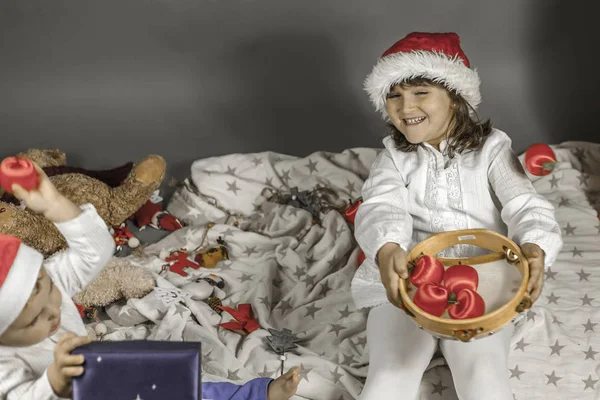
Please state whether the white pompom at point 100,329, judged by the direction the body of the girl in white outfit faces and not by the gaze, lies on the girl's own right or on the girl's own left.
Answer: on the girl's own right

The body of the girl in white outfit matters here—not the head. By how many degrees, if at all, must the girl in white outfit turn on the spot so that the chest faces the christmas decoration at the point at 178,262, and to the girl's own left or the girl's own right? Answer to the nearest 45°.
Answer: approximately 90° to the girl's own right

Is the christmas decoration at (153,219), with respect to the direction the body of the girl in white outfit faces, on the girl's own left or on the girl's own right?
on the girl's own right

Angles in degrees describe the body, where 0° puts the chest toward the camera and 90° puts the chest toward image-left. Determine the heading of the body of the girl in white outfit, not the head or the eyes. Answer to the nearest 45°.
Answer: approximately 0°

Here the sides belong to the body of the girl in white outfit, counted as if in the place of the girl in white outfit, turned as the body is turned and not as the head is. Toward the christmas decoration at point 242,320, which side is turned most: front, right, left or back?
right

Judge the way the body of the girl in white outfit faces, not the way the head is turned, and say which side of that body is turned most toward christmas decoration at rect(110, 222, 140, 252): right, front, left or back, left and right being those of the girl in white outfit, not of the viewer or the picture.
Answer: right

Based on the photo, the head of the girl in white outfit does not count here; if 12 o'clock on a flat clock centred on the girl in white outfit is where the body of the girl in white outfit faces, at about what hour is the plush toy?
The plush toy is roughly at 3 o'clock from the girl in white outfit.

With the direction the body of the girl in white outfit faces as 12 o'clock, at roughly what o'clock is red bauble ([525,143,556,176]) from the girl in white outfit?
The red bauble is roughly at 7 o'clock from the girl in white outfit.

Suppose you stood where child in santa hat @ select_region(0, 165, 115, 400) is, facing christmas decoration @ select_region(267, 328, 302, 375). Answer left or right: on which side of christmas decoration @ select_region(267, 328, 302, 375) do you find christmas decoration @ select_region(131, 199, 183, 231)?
left
